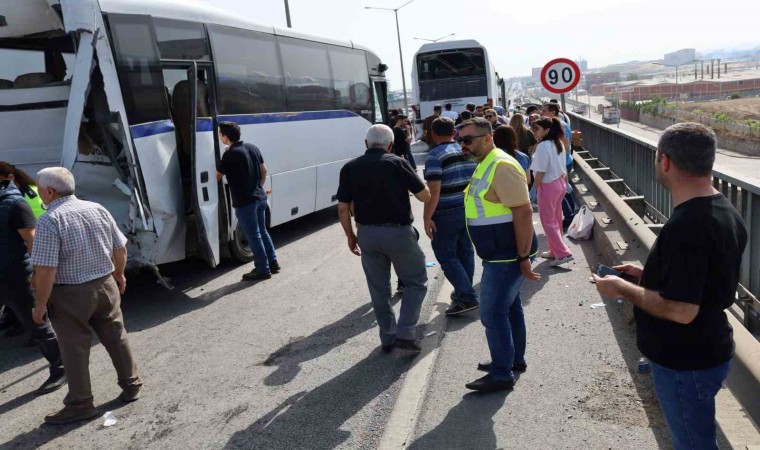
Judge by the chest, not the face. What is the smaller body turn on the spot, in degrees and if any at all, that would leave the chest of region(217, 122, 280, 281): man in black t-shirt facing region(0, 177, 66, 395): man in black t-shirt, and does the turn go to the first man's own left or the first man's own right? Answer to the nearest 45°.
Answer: approximately 90° to the first man's own left

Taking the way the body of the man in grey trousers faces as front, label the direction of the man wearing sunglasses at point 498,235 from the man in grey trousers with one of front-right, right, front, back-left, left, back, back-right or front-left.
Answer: back-right

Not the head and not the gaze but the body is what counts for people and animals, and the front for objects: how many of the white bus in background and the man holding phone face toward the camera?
0

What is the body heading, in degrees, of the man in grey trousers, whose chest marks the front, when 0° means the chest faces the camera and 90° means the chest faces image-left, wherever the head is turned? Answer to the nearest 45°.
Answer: approximately 180°

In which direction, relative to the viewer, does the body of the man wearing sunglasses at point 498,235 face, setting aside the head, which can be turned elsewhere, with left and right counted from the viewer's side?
facing to the left of the viewer

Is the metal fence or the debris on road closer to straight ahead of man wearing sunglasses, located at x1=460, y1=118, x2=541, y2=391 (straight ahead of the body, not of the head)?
the debris on road

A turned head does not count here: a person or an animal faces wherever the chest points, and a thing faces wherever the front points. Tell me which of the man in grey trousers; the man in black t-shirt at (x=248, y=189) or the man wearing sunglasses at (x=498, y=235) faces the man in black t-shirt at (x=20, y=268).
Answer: the man wearing sunglasses

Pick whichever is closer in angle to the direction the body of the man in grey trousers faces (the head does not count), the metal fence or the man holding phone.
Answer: the metal fence

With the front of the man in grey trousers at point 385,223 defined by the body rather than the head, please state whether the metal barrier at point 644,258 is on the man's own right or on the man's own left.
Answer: on the man's own right

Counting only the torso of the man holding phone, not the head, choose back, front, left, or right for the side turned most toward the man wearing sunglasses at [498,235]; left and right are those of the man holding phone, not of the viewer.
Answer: front

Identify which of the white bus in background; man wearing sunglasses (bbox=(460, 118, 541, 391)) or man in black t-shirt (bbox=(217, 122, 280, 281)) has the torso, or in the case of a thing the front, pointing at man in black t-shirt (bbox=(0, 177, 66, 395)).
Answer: the man wearing sunglasses

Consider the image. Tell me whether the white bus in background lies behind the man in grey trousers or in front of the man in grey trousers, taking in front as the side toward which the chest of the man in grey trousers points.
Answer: in front

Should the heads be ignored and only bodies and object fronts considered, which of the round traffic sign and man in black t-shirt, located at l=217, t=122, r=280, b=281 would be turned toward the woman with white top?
the round traffic sign

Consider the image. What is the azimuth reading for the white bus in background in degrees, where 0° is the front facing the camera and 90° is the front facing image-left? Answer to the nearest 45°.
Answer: approximately 180°

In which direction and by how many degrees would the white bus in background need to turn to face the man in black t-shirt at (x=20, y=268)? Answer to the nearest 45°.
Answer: approximately 180°
